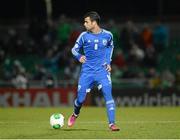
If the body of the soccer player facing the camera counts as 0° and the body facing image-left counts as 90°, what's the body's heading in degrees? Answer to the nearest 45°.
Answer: approximately 0°
